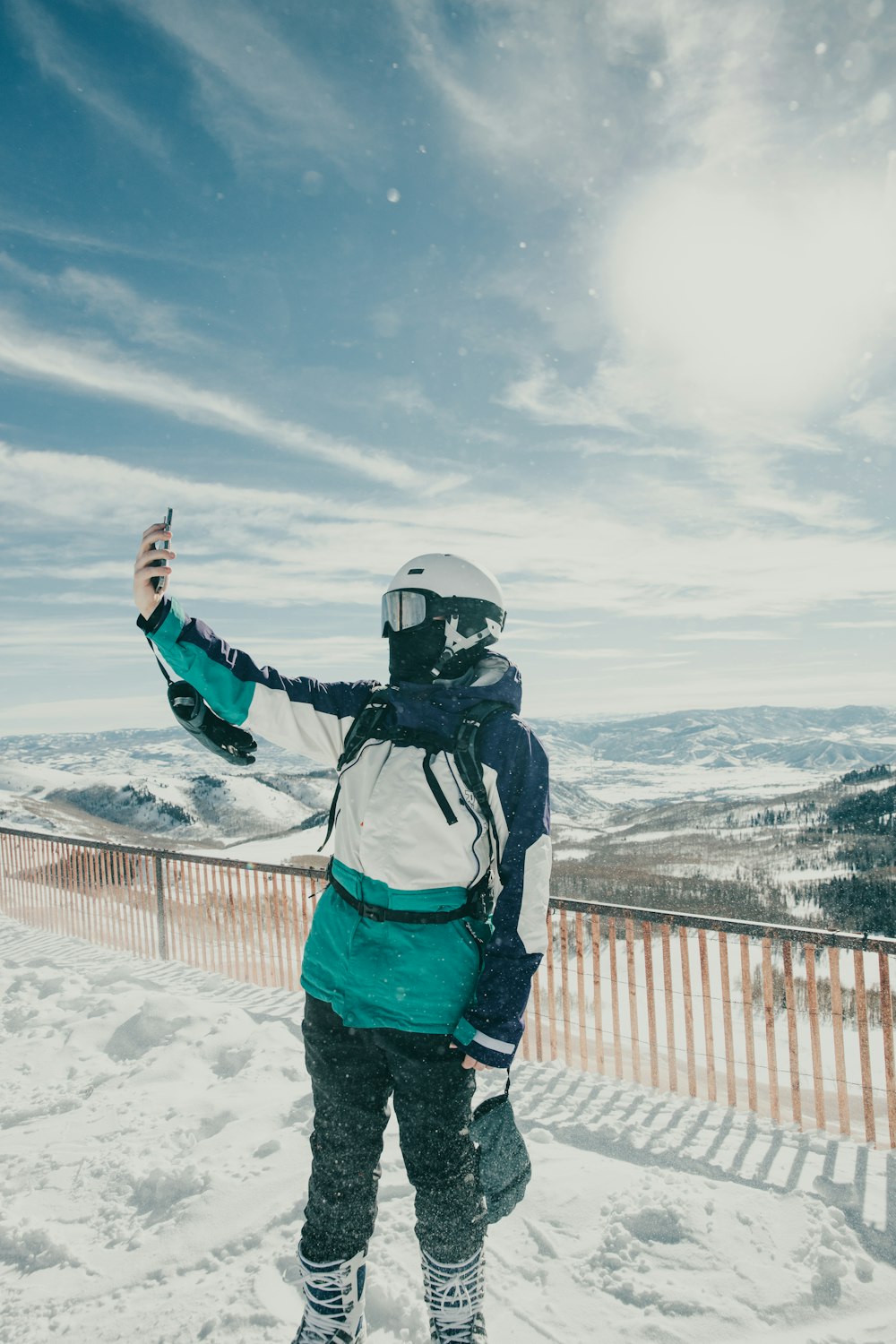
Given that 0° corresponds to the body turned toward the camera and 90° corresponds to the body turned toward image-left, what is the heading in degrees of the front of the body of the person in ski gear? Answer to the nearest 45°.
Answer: approximately 45°

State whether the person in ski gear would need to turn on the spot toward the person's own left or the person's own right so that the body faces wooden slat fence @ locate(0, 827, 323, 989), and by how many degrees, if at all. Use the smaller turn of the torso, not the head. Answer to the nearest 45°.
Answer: approximately 135° to the person's own right

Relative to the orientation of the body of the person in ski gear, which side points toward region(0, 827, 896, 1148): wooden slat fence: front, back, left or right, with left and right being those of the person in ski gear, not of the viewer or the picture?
back
